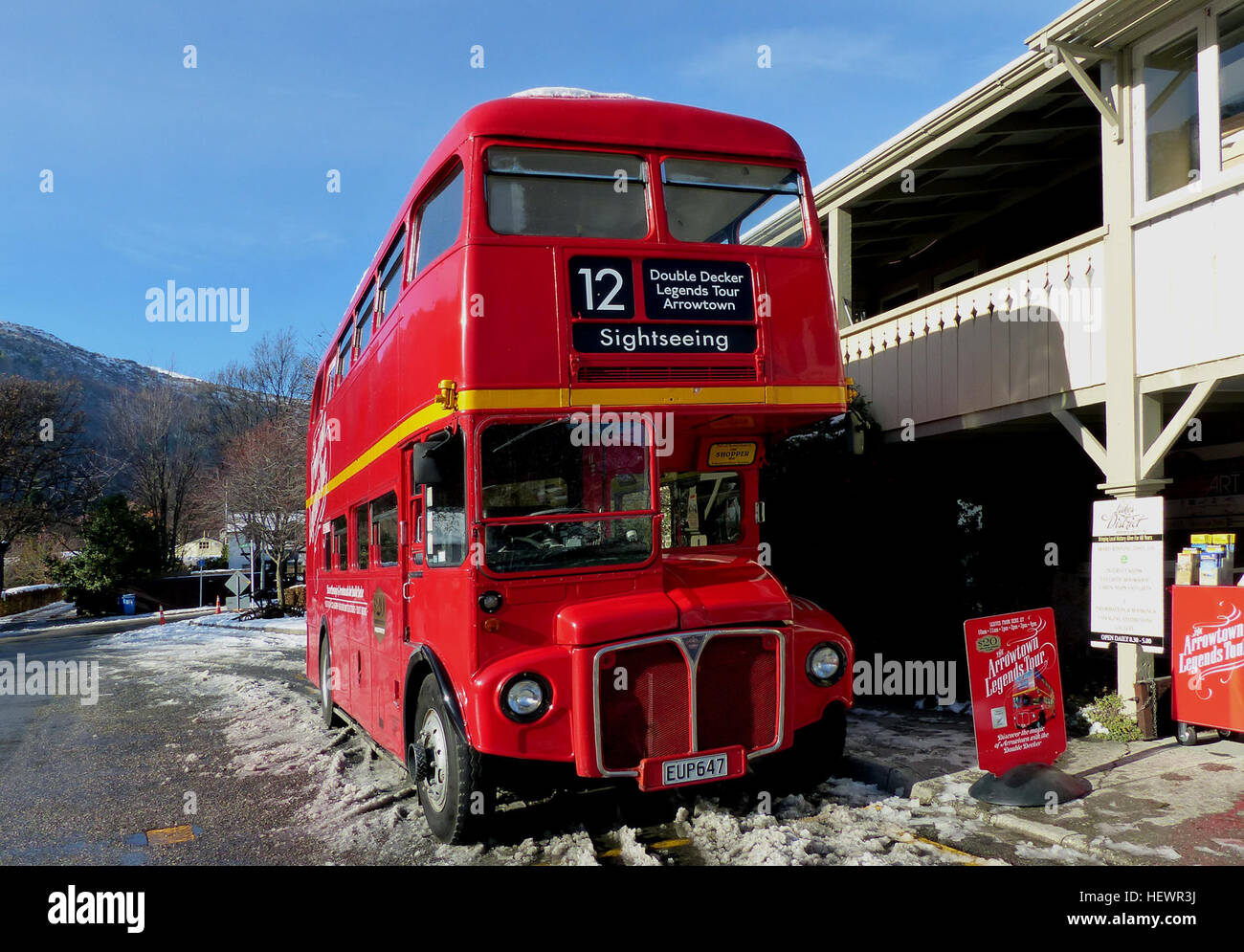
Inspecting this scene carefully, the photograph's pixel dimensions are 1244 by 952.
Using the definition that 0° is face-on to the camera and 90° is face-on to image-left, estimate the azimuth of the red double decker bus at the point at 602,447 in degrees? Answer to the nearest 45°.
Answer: approximately 315°

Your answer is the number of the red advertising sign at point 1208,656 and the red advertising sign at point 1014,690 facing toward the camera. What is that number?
2

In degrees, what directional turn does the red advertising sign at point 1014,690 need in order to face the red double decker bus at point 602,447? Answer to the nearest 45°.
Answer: approximately 45° to its right

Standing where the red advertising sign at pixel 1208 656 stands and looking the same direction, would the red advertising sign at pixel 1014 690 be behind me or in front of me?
in front

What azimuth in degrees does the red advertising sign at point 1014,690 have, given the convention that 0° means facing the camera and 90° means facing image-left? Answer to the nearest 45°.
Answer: approximately 0°

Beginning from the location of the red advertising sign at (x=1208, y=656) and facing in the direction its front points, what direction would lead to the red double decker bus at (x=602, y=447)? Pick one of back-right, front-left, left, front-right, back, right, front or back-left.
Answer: front-right

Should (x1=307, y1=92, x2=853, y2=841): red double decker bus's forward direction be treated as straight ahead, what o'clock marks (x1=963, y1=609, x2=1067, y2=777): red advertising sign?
The red advertising sign is roughly at 10 o'clock from the red double decker bus.

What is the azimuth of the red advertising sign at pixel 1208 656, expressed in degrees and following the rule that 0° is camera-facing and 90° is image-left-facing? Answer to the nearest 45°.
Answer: approximately 0°

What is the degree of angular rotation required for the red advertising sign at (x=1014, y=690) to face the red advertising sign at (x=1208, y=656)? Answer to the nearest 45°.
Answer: approximately 135° to its left

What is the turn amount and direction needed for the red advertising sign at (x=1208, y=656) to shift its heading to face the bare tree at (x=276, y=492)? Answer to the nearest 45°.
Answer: approximately 135° to its right
